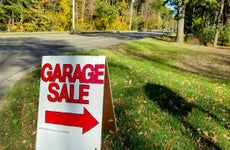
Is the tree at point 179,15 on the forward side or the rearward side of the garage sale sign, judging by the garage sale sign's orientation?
on the rearward side

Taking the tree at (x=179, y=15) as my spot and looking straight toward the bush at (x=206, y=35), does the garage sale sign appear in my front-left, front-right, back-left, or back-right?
back-right

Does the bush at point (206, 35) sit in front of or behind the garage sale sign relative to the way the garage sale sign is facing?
behind

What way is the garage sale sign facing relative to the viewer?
toward the camera

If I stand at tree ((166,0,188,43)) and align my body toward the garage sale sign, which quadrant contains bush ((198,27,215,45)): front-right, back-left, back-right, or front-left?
back-left
